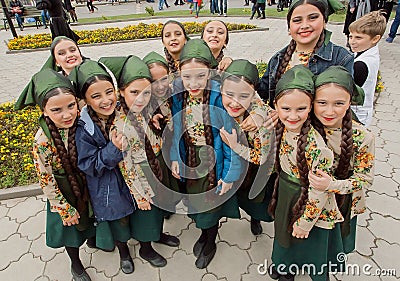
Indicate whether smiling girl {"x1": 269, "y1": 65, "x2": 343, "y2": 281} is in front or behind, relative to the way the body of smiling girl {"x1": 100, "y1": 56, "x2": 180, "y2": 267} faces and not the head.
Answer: in front

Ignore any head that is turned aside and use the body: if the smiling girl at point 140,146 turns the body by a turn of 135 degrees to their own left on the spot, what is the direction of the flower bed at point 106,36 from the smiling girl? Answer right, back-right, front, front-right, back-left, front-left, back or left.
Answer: front

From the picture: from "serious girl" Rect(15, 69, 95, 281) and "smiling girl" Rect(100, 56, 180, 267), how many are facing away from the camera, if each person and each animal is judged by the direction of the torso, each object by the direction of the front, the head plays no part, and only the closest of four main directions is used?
0

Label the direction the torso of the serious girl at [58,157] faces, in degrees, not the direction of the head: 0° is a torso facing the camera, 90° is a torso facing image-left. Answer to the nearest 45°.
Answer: approximately 315°

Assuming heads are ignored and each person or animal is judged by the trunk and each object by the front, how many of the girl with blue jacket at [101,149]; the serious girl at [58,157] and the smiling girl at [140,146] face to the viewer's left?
0

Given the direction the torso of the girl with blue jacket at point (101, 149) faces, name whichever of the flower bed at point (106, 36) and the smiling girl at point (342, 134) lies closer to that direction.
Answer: the smiling girl

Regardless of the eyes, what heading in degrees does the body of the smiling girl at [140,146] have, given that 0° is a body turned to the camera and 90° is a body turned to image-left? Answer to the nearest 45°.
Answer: approximately 315°

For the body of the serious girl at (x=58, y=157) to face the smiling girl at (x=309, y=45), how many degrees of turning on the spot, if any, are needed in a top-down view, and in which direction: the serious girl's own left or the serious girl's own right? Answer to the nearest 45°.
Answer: approximately 45° to the serious girl's own left

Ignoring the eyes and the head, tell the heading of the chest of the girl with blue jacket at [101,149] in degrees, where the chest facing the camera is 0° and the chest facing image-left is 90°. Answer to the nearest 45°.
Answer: approximately 315°

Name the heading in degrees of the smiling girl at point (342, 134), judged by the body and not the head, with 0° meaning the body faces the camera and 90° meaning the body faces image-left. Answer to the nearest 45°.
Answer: approximately 45°
